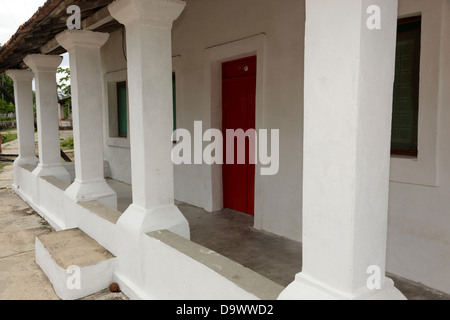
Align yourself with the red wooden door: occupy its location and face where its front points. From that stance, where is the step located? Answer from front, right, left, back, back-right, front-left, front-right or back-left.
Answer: front

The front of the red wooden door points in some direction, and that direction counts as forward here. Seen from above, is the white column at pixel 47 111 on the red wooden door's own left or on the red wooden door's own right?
on the red wooden door's own right

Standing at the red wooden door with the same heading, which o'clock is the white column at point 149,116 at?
The white column is roughly at 11 o'clock from the red wooden door.

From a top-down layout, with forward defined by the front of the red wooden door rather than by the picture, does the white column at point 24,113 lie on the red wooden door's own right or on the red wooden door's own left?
on the red wooden door's own right

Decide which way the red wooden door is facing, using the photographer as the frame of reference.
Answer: facing the viewer and to the left of the viewer

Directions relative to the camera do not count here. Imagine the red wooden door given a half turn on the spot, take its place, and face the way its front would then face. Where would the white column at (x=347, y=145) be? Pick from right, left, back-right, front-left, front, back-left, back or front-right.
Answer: back-right

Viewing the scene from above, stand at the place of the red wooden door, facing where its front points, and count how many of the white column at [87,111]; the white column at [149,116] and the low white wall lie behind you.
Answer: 0
